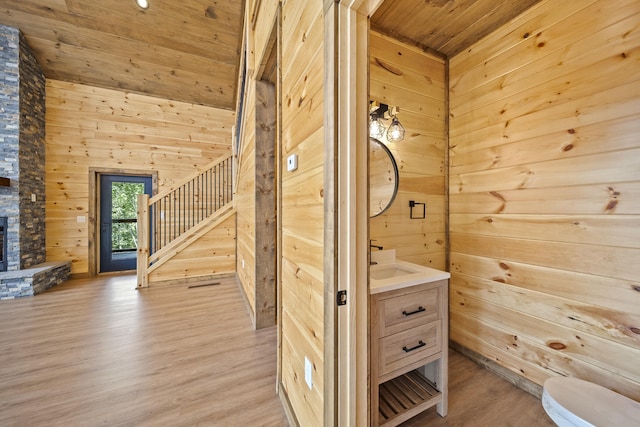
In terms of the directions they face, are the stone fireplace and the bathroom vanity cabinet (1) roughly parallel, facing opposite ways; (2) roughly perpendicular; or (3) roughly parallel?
roughly perpendicular

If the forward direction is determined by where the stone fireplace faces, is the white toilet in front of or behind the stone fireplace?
in front

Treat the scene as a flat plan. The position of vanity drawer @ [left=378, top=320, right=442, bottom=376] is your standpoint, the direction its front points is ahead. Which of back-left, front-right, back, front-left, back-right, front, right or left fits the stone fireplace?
back-right

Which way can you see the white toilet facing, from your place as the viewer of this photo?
facing away from the viewer and to the left of the viewer

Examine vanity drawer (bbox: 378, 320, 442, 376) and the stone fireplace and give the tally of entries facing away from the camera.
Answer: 0

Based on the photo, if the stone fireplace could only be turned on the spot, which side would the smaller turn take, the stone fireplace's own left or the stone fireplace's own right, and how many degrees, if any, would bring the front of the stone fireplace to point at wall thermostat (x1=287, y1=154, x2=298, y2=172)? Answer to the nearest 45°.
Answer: approximately 45° to the stone fireplace's own right

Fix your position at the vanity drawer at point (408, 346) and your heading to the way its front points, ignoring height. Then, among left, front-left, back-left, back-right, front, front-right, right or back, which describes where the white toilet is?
front-left
